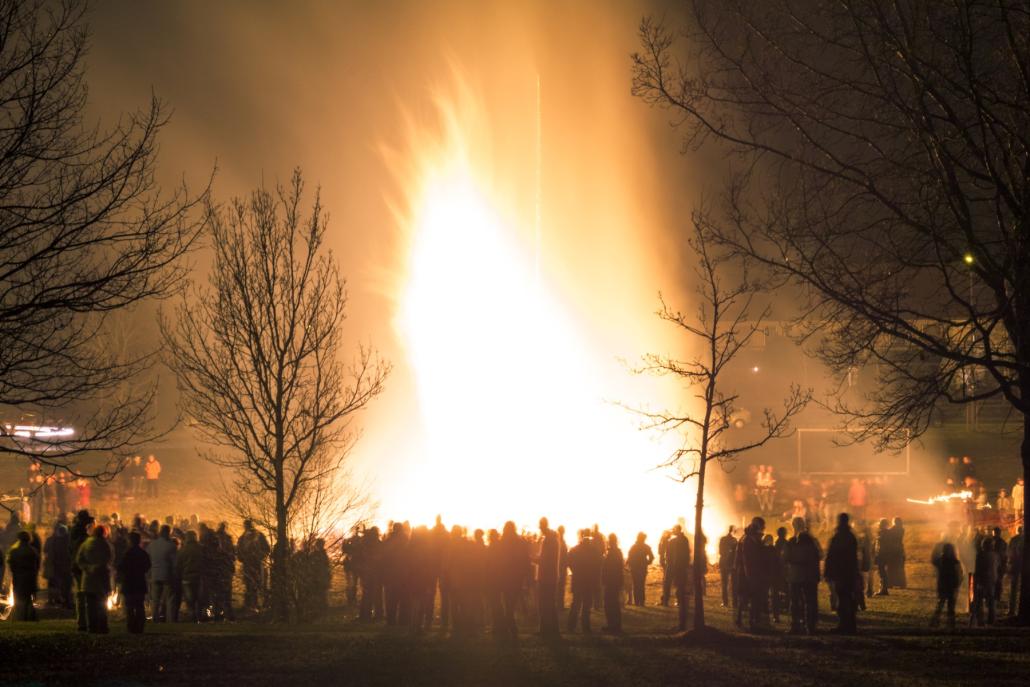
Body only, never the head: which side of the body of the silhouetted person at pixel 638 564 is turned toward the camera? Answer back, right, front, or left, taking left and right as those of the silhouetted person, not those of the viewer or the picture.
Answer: back

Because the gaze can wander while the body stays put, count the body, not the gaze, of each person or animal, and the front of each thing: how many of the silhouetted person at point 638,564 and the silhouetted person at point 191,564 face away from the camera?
2

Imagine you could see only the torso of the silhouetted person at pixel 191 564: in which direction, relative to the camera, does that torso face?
away from the camera

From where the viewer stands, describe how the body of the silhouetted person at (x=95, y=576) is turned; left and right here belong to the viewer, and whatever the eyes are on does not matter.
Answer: facing away from the viewer and to the right of the viewer

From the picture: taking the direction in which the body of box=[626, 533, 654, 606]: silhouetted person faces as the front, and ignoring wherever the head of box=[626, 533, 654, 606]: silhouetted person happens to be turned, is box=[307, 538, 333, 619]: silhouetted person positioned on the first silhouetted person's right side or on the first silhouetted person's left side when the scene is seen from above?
on the first silhouetted person's left side

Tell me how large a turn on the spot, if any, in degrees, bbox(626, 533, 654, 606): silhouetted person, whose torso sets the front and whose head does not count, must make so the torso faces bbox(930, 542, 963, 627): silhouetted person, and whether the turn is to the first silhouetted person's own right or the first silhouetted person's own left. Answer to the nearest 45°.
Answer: approximately 135° to the first silhouetted person's own right

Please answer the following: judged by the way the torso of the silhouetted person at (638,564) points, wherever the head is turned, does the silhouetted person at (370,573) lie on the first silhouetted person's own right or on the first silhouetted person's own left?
on the first silhouetted person's own left
